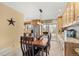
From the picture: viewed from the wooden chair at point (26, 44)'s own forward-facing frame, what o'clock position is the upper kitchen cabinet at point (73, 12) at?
The upper kitchen cabinet is roughly at 2 o'clock from the wooden chair.

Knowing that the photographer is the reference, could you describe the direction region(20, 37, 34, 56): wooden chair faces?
facing away from the viewer and to the right of the viewer
